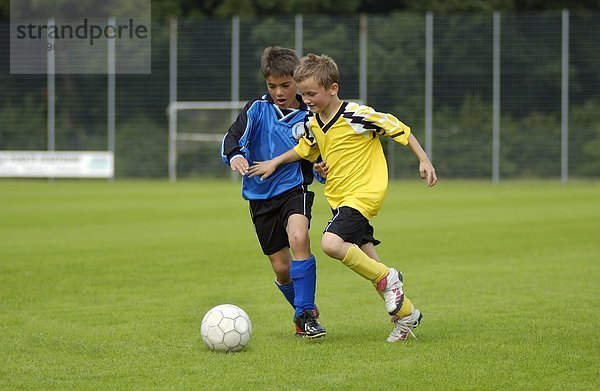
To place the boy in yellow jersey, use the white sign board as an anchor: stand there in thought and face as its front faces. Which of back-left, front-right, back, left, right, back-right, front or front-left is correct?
front

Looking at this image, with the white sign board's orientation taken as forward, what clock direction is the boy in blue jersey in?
The boy in blue jersey is roughly at 12 o'clock from the white sign board.

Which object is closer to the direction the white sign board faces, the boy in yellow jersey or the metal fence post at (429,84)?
the boy in yellow jersey

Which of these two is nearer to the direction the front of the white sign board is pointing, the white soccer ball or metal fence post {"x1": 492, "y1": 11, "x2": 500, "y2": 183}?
the white soccer ball

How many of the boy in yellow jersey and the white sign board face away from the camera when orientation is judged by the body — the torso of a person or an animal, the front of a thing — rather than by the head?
0

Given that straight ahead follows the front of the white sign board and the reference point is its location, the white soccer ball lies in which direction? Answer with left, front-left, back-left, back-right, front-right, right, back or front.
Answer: front

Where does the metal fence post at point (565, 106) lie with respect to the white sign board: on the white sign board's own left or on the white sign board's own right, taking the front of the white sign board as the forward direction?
on the white sign board's own left
